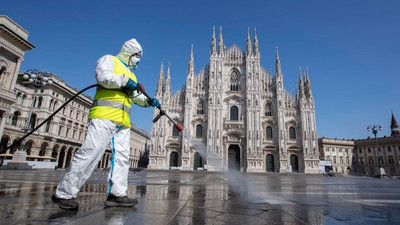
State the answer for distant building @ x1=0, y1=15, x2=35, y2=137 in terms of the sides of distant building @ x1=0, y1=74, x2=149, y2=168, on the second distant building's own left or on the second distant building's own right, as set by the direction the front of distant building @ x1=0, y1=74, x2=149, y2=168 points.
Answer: on the second distant building's own right

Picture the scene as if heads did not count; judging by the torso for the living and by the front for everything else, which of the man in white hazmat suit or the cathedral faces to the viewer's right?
the man in white hazmat suit

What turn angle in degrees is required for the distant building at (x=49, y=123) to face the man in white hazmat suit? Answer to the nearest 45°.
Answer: approximately 45° to its right

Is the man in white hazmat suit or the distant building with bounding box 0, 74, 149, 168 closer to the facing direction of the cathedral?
the man in white hazmat suit

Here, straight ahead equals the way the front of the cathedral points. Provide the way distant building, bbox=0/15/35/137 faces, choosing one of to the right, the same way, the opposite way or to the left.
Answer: to the left

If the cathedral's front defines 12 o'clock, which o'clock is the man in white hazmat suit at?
The man in white hazmat suit is roughly at 12 o'clock from the cathedral.

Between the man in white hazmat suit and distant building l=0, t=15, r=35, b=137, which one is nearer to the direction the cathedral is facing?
the man in white hazmat suit

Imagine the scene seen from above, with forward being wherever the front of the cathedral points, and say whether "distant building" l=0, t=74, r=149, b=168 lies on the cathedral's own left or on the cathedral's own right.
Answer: on the cathedral's own right

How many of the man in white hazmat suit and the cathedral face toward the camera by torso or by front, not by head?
1

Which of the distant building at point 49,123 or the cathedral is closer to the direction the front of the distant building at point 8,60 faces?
the cathedral

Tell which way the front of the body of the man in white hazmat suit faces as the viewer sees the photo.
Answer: to the viewer's right
